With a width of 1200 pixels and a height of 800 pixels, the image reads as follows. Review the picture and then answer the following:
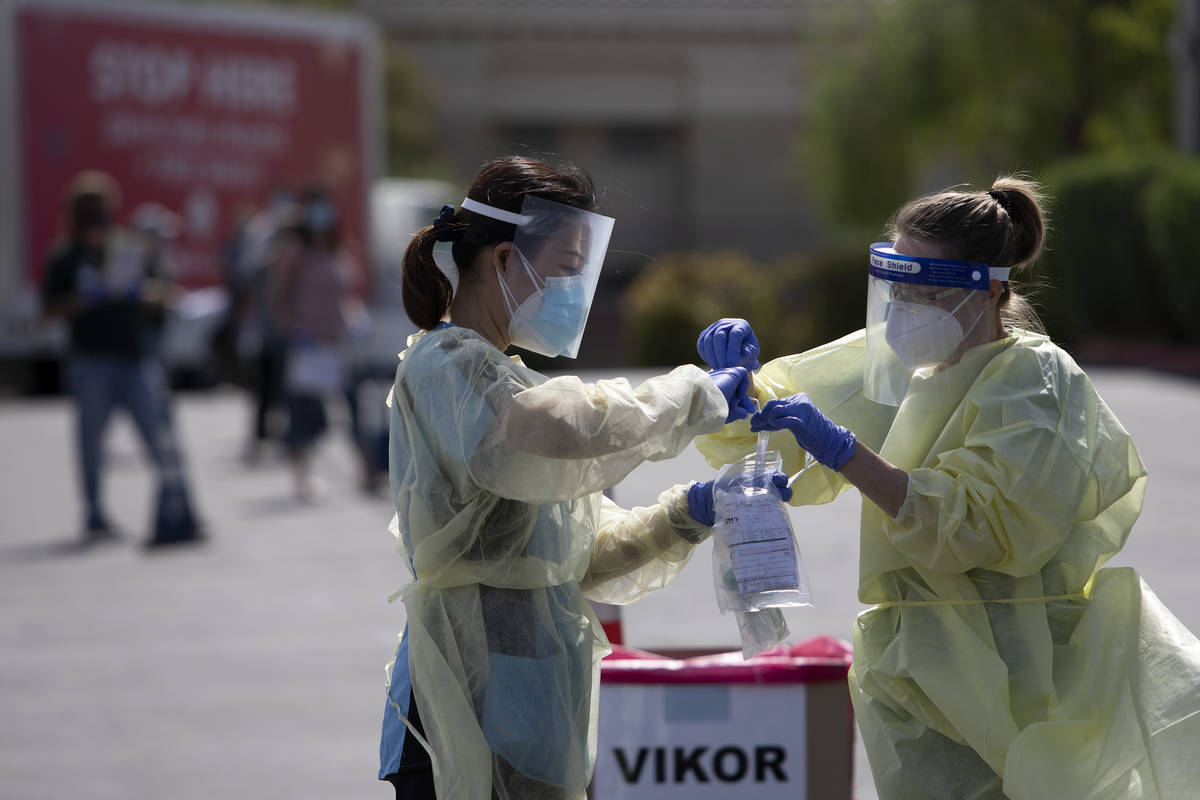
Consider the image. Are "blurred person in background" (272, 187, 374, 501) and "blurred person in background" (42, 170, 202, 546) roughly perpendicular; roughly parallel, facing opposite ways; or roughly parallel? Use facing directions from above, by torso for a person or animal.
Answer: roughly parallel

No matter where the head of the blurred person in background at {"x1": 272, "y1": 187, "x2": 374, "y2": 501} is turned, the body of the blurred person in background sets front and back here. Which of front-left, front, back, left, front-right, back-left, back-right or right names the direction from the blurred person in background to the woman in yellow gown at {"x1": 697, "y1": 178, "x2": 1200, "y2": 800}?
front

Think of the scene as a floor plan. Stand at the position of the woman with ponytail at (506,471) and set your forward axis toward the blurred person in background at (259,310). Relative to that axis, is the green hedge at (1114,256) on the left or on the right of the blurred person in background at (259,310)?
right

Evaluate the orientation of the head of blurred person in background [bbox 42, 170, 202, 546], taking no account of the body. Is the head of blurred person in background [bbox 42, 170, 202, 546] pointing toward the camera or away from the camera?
toward the camera

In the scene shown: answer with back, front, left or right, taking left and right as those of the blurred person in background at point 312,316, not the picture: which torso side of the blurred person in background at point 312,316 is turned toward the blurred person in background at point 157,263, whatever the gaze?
right

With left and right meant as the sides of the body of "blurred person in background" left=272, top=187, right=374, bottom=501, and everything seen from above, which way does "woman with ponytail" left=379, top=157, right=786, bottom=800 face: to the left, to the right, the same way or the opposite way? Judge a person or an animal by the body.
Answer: to the left

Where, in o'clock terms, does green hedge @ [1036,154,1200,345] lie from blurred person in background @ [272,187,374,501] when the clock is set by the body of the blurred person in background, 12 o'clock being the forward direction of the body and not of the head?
The green hedge is roughly at 8 o'clock from the blurred person in background.

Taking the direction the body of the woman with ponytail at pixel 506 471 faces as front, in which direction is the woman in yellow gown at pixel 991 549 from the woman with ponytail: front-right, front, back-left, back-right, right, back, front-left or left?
front

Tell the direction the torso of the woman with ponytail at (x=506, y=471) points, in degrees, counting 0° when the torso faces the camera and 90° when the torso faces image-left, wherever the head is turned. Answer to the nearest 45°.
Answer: approximately 270°

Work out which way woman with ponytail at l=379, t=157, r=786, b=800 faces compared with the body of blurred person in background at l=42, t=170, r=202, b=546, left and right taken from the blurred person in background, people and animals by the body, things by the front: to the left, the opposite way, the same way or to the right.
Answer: to the left

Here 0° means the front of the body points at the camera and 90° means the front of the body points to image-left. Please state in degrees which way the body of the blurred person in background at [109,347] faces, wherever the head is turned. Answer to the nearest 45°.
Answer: approximately 0°

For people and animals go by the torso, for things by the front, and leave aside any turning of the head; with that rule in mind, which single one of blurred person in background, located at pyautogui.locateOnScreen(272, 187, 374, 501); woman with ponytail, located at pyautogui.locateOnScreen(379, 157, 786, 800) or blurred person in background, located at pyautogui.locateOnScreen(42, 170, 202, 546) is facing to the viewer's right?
the woman with ponytail

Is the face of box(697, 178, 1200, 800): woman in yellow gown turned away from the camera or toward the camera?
toward the camera

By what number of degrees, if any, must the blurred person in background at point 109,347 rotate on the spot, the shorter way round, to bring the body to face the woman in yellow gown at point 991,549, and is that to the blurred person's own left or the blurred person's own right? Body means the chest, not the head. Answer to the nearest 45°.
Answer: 0° — they already face them

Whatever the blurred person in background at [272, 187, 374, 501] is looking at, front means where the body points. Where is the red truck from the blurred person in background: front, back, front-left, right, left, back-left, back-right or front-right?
back

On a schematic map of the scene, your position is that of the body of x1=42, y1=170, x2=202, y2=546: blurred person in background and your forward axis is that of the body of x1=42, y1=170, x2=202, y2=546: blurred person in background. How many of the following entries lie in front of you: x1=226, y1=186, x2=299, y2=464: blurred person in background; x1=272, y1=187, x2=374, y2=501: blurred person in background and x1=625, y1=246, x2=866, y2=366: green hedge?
0

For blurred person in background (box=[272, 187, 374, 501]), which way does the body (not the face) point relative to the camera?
toward the camera

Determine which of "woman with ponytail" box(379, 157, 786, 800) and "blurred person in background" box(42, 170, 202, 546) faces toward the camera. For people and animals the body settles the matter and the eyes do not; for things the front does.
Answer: the blurred person in background

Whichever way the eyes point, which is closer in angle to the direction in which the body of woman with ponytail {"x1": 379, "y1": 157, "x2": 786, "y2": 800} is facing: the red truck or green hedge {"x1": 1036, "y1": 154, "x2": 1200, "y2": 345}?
the green hedge
